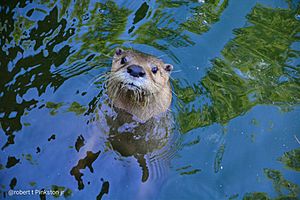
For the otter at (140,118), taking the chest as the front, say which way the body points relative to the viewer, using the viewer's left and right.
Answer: facing the viewer
